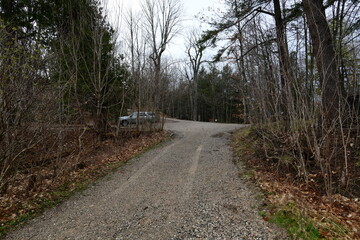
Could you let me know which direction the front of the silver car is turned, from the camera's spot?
facing to the left of the viewer
